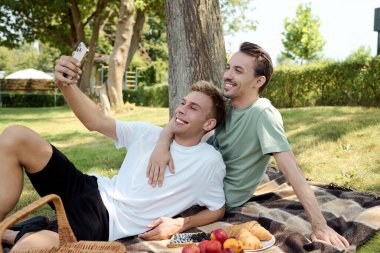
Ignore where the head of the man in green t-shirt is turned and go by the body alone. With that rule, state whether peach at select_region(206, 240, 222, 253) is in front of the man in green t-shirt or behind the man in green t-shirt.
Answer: in front

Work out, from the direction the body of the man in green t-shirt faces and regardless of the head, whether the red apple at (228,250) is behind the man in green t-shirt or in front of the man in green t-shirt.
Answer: in front

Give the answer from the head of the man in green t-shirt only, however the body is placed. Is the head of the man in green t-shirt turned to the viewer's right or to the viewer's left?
to the viewer's left

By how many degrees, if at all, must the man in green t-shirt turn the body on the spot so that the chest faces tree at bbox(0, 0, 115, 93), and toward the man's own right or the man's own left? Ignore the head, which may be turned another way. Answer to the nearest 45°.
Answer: approximately 90° to the man's own right

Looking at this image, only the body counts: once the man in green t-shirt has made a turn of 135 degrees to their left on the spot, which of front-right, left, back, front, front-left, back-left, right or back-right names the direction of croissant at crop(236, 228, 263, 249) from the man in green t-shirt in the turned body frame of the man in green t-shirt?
right

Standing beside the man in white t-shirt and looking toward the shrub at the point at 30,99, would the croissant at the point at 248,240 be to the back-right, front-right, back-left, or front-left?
back-right

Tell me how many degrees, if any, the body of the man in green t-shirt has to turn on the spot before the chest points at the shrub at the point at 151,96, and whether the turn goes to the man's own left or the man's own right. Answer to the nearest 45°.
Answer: approximately 135° to the man's own right

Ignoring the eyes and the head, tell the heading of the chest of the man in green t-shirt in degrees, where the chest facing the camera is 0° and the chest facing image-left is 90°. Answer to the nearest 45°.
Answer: approximately 45°
